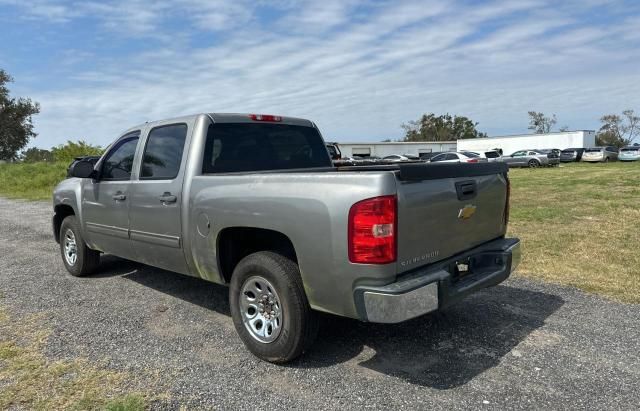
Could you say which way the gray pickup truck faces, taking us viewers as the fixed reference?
facing away from the viewer and to the left of the viewer

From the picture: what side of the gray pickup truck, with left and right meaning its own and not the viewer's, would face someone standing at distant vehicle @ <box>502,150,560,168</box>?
right

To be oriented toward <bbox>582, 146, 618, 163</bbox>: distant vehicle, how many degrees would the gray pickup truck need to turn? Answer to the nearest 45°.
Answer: approximately 90° to its right
